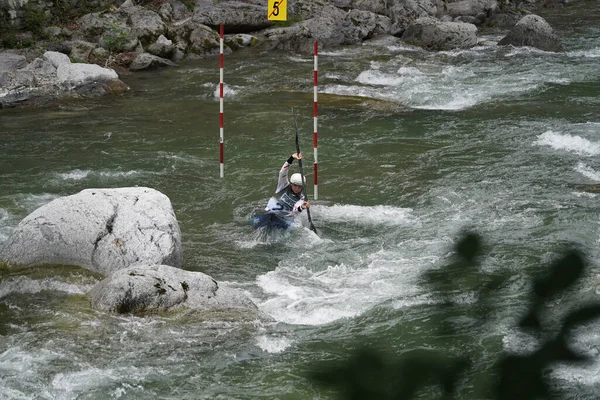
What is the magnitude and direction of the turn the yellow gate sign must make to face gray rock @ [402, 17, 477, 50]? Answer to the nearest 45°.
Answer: approximately 135° to its left

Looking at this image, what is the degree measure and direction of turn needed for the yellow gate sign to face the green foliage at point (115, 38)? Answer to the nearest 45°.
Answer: approximately 135° to its right

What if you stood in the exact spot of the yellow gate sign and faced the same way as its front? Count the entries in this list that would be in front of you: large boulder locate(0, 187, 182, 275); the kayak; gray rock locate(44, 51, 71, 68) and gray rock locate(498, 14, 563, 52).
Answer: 2

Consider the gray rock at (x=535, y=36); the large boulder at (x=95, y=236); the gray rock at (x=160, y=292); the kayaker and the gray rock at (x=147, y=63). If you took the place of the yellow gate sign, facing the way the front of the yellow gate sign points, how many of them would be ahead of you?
3

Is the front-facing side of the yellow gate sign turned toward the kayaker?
yes

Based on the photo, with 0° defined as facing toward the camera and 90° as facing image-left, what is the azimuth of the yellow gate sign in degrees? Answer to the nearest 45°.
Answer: approximately 0°

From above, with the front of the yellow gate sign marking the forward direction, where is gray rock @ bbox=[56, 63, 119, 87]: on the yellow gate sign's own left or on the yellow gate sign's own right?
on the yellow gate sign's own right

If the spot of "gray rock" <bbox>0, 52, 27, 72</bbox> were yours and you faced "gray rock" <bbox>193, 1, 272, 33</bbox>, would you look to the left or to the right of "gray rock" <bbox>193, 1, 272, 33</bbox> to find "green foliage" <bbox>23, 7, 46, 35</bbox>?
left

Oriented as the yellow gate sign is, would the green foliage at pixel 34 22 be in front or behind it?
behind

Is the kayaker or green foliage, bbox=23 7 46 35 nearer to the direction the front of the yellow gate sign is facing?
the kayaker

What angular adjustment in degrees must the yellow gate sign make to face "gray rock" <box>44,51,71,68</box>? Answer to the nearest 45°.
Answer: approximately 135° to its right
